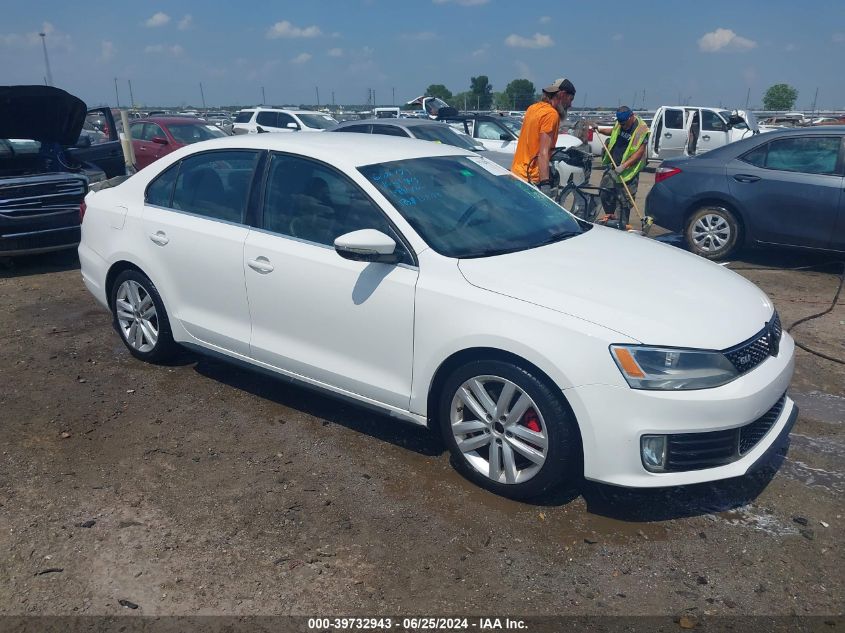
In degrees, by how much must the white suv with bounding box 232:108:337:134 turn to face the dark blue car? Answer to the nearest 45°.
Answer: approximately 45° to its right

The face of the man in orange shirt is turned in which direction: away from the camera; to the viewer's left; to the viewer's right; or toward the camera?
to the viewer's right

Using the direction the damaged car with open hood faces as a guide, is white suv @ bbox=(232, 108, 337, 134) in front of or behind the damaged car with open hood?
behind

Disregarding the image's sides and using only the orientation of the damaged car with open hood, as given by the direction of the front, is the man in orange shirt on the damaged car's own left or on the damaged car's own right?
on the damaged car's own left

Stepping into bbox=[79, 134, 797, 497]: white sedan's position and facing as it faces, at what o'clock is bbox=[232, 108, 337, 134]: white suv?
The white suv is roughly at 7 o'clock from the white sedan.

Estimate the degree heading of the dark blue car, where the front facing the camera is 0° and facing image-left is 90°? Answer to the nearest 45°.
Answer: approximately 270°
